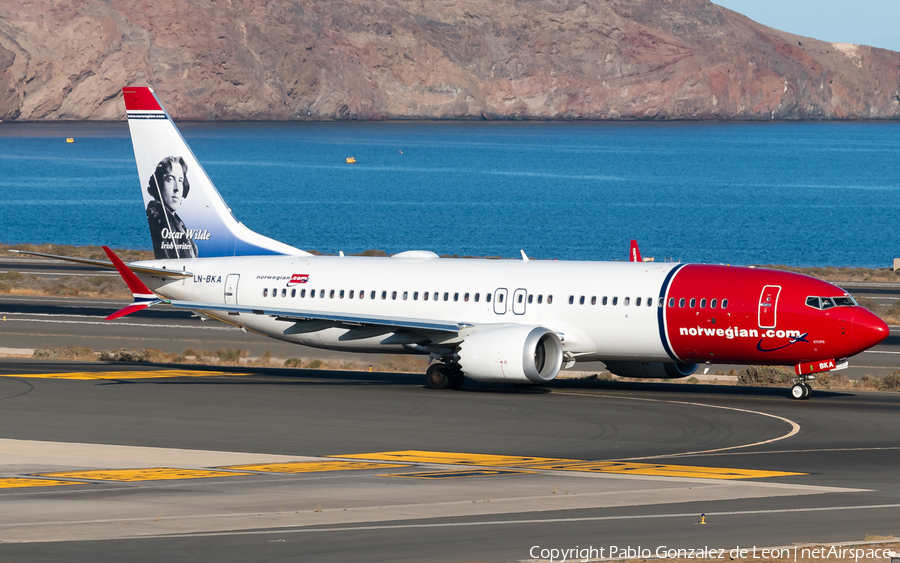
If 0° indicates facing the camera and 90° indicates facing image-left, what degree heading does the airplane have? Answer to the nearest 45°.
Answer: approximately 315°
